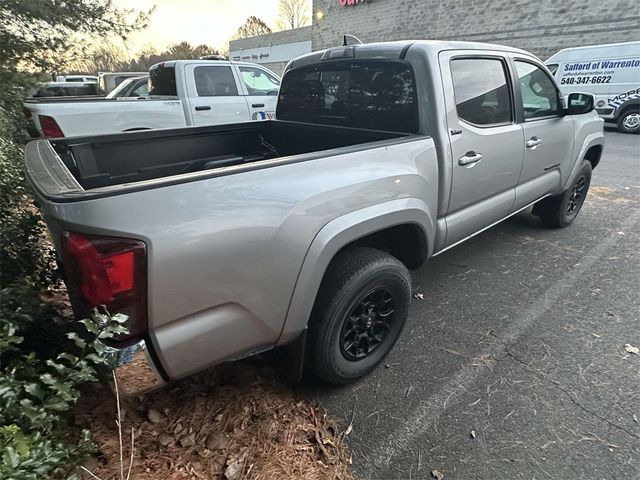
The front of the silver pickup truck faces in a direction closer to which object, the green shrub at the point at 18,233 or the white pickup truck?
the white pickup truck

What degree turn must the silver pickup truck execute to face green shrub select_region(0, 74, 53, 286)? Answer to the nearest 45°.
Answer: approximately 135° to its left

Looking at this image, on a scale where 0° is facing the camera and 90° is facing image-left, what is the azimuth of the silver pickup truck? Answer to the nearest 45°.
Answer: approximately 225°

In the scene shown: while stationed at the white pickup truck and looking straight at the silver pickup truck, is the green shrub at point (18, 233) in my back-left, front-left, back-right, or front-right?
front-right

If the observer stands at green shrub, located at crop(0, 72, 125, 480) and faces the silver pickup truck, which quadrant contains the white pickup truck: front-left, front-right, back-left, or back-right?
front-left

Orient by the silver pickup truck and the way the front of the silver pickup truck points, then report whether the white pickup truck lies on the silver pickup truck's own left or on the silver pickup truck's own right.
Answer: on the silver pickup truck's own left

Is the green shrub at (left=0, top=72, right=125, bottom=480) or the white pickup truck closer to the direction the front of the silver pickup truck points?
the white pickup truck
